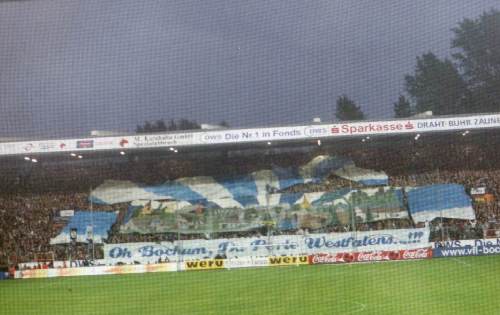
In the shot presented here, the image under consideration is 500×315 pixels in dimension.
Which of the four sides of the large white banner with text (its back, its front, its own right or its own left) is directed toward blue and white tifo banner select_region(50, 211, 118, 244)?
right

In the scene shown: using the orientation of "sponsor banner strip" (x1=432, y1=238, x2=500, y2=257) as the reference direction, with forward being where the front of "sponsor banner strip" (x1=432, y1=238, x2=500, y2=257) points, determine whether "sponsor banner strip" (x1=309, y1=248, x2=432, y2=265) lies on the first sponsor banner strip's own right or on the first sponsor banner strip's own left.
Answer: on the first sponsor banner strip's own right

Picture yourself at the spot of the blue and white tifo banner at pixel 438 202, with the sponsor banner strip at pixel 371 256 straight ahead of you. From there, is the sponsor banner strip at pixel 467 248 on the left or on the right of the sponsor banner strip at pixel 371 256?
left

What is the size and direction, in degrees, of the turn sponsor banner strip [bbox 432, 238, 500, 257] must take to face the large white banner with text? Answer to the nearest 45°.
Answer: approximately 90° to its right

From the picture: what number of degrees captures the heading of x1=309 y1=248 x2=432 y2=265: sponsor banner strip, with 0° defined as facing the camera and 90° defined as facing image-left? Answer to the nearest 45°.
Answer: approximately 0°

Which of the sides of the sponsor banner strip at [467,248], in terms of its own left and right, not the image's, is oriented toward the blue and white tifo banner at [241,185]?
right

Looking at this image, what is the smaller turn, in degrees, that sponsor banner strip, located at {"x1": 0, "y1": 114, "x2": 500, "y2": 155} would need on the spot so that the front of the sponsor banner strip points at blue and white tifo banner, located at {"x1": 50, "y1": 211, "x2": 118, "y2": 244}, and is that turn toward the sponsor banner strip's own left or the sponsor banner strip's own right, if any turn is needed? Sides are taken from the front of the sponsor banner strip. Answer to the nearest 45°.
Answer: approximately 90° to the sponsor banner strip's own right

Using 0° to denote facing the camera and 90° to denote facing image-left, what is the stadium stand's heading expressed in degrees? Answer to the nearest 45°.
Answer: approximately 0°

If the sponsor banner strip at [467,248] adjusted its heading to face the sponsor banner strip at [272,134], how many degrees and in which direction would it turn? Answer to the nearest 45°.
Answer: approximately 90° to its right
